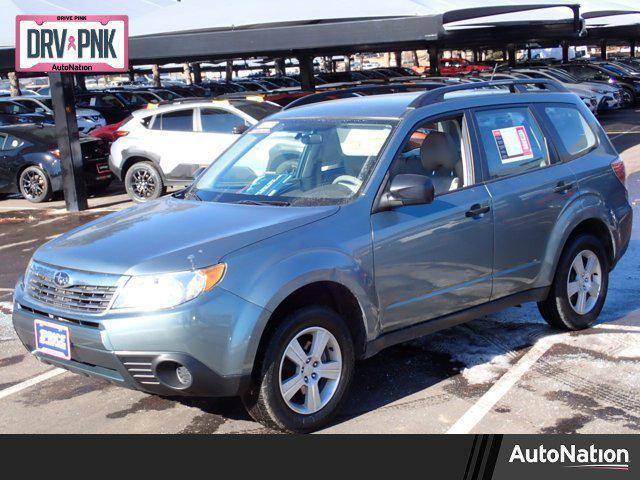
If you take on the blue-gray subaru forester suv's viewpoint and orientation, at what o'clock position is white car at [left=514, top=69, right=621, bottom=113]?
The white car is roughly at 5 o'clock from the blue-gray subaru forester suv.

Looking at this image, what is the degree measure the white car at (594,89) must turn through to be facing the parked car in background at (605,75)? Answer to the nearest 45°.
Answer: approximately 135° to its left

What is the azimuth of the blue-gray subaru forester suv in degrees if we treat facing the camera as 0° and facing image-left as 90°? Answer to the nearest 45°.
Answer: approximately 45°

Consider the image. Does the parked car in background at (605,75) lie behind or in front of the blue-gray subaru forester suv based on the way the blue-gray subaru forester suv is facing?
behind

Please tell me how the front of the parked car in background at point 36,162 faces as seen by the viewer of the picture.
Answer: facing away from the viewer and to the left of the viewer

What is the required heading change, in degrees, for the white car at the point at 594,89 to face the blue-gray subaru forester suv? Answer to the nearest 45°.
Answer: approximately 45° to its right

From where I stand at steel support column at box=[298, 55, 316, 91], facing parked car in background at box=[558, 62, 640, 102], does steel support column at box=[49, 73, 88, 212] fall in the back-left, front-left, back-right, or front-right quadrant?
back-right
